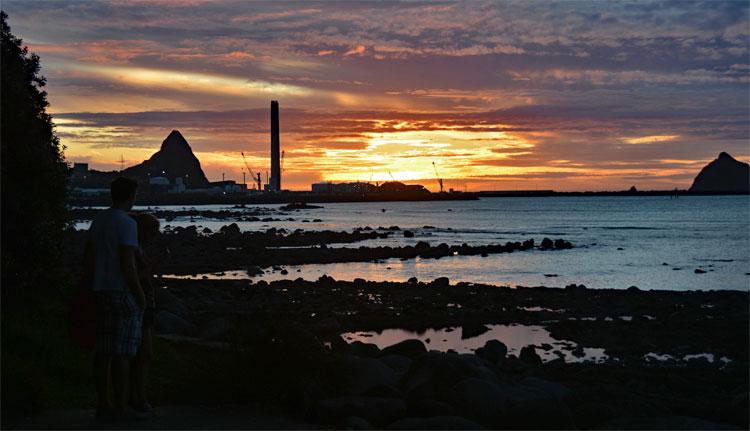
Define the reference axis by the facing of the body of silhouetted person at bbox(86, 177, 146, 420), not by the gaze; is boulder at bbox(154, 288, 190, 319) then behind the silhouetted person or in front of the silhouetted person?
in front

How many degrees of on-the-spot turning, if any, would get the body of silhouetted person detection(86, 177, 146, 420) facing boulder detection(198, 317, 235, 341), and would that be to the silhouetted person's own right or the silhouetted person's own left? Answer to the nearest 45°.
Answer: approximately 45° to the silhouetted person's own left

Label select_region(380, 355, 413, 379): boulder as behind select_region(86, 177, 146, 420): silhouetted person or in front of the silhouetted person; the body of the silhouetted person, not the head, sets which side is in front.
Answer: in front

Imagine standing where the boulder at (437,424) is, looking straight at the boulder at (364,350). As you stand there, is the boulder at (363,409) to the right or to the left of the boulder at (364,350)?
left

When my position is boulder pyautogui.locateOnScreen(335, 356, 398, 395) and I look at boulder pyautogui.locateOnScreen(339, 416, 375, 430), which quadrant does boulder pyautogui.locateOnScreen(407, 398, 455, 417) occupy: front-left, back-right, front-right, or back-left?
front-left

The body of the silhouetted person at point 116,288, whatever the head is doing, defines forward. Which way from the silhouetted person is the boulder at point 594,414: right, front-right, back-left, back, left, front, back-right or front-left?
front-right

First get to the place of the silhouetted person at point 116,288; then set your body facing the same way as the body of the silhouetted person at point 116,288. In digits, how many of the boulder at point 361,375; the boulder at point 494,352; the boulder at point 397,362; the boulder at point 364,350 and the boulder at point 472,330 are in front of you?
5

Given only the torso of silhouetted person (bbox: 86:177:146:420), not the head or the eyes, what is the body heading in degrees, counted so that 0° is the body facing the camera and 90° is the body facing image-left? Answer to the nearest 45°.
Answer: approximately 225°

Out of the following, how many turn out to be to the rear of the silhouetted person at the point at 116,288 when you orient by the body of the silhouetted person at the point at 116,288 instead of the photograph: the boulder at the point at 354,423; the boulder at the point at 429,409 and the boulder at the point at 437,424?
0

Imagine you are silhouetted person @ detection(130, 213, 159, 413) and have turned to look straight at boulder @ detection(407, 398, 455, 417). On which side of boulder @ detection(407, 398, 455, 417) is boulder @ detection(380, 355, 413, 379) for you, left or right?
left

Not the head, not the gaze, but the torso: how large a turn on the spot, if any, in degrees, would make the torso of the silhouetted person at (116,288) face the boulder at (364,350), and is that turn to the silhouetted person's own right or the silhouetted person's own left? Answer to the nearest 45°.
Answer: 0° — they already face it

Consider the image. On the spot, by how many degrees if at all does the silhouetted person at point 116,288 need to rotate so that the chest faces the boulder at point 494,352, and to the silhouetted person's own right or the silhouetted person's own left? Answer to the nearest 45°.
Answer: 0° — they already face it

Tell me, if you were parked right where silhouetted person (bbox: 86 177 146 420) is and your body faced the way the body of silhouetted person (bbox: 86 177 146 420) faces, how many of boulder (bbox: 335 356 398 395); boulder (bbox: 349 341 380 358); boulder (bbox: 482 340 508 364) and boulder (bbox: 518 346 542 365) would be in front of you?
4

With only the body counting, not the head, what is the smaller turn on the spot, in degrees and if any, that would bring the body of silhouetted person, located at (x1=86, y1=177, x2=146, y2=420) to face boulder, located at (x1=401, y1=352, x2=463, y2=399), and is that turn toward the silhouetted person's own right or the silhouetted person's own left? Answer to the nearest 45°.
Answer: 0° — they already face it

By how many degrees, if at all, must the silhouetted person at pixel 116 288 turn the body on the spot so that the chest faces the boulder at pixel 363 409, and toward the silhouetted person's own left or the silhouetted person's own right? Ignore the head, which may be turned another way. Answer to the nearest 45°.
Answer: approximately 45° to the silhouetted person's own right

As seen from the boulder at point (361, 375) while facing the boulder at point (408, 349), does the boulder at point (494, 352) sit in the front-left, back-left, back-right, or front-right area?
front-right

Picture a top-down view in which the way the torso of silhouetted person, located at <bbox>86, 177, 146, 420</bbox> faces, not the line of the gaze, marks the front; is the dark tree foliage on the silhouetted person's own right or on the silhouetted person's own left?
on the silhouetted person's own left
